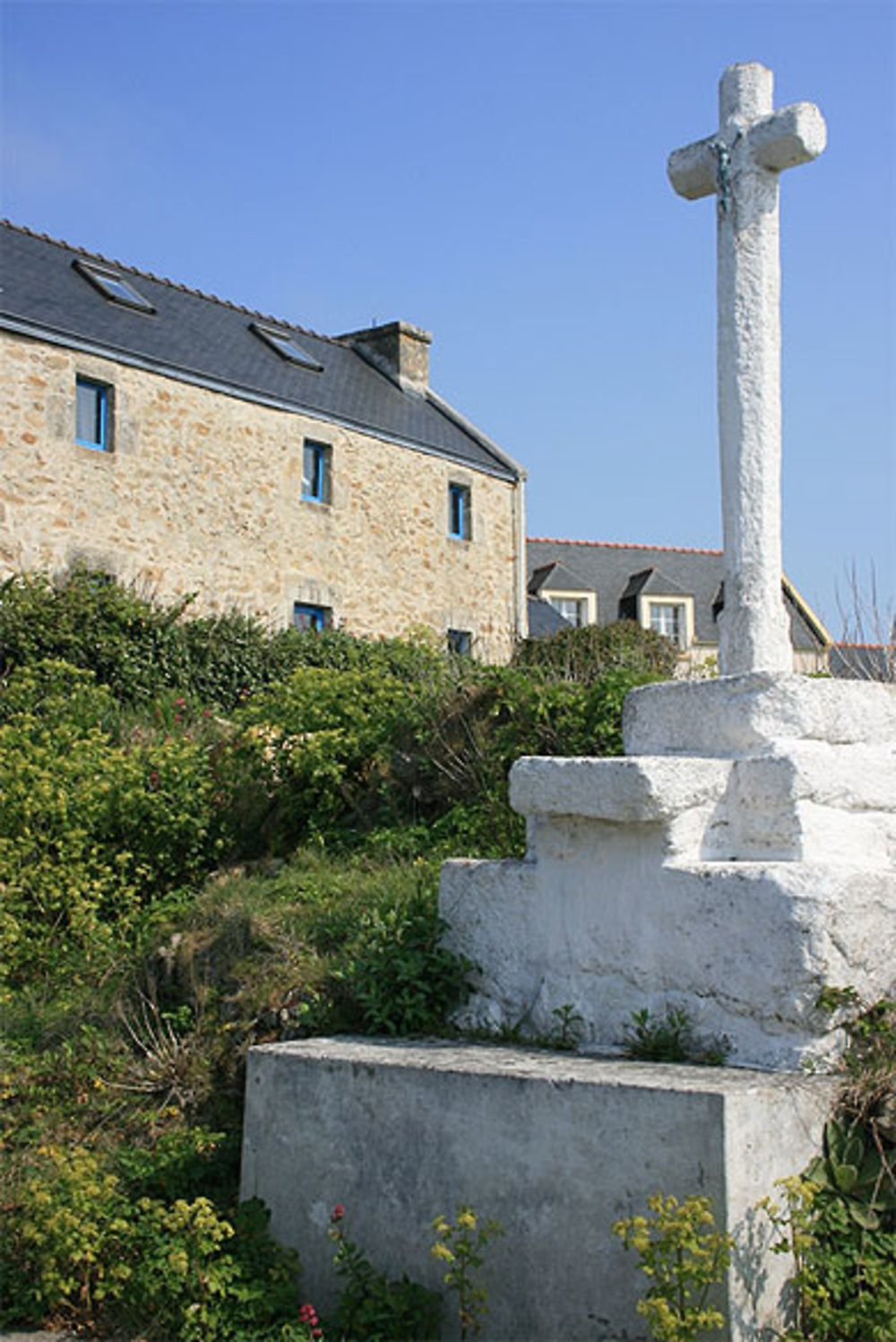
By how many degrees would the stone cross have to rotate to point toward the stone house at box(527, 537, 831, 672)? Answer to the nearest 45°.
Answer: approximately 135° to its right

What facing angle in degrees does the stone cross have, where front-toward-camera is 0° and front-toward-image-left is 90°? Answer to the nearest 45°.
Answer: approximately 45°

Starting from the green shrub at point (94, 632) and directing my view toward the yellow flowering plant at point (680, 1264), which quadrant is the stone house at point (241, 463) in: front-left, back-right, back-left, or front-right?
back-left
